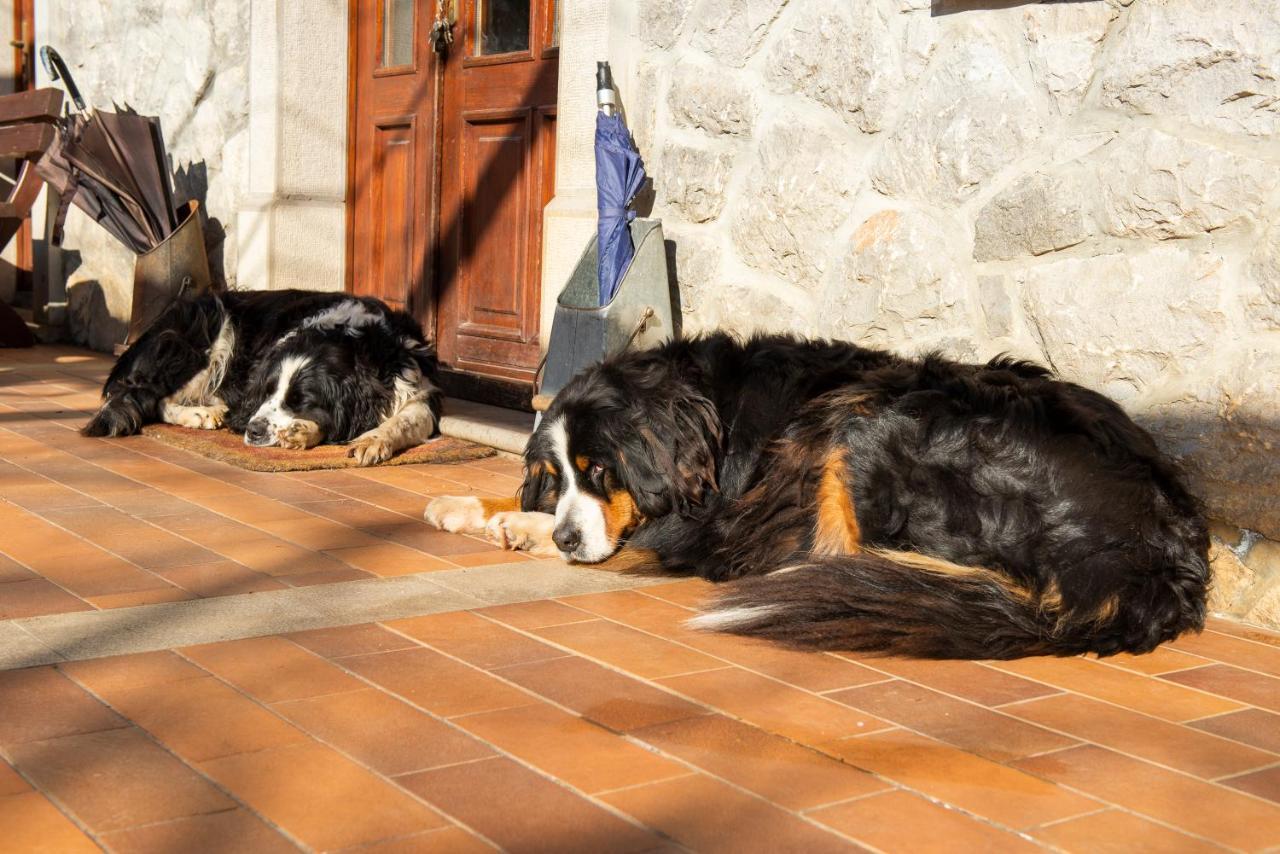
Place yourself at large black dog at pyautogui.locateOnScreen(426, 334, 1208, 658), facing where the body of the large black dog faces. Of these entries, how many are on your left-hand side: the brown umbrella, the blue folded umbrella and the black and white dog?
0

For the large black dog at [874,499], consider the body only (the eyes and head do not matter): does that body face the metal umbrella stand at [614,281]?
no

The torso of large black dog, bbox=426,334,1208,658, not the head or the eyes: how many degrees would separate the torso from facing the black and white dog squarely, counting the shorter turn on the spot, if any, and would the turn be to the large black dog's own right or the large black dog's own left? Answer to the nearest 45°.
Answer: approximately 45° to the large black dog's own right

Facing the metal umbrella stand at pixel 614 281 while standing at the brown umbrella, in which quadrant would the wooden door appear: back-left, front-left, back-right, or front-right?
front-left

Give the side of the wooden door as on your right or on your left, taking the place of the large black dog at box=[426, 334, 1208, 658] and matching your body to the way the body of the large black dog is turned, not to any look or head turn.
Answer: on your right

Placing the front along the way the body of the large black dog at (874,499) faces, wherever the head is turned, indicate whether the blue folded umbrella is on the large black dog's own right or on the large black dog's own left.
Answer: on the large black dog's own right

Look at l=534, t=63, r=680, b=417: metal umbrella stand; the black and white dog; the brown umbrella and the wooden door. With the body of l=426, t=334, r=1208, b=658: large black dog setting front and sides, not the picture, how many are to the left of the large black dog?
0

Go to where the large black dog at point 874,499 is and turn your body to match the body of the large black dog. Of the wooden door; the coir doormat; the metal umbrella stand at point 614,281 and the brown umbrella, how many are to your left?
0

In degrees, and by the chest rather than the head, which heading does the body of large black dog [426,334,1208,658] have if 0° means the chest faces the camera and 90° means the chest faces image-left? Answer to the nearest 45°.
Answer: approximately 90°

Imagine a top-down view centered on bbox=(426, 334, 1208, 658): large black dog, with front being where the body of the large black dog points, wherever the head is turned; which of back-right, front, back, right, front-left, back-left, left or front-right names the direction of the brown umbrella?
front-right

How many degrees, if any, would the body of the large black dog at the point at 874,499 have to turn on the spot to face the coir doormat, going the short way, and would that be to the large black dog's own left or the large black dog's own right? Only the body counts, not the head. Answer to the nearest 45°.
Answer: approximately 45° to the large black dog's own right
